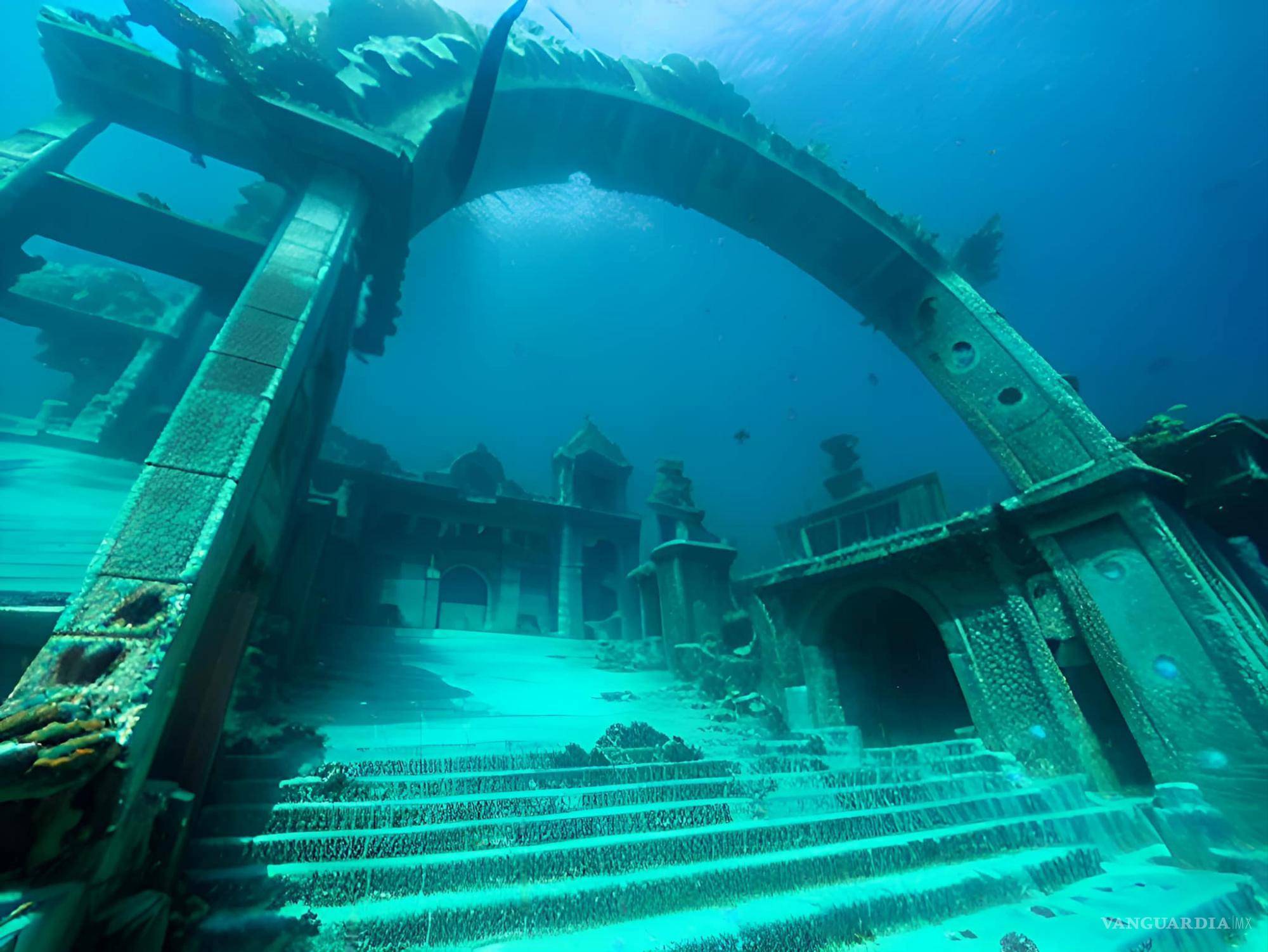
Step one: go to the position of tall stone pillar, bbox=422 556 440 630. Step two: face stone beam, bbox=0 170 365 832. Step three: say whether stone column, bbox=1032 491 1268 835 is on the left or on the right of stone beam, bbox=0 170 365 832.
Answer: left

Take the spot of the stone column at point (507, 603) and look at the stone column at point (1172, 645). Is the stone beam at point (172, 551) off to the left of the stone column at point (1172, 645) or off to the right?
right

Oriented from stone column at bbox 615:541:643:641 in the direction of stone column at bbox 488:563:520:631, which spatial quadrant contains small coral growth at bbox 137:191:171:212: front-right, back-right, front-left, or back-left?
front-left
